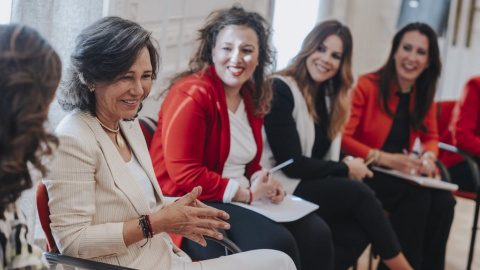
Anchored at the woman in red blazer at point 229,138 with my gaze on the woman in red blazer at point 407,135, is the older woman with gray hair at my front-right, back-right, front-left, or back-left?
back-right

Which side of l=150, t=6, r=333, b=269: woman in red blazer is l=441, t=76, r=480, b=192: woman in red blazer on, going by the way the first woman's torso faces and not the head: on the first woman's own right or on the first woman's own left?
on the first woman's own left

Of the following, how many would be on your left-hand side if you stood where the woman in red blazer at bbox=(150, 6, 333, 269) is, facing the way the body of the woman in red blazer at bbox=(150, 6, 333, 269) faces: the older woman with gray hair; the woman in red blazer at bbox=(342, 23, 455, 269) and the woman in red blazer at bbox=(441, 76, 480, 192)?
2

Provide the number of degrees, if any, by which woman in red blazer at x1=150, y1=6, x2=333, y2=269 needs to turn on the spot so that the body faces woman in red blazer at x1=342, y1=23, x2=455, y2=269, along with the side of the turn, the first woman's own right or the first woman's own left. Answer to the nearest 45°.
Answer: approximately 90° to the first woman's own left
